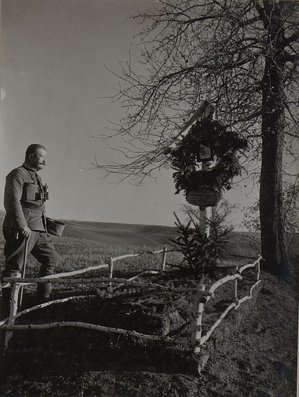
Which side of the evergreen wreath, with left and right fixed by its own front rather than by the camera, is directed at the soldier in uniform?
right

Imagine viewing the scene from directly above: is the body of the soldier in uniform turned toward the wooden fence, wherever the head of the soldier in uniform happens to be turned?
yes

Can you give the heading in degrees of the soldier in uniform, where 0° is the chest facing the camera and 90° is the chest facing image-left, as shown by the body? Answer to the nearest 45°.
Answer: approximately 315°

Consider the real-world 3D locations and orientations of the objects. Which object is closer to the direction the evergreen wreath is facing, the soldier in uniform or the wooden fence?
the wooden fence

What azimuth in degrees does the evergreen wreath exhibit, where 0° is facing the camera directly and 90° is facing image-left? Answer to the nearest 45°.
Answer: approximately 0°

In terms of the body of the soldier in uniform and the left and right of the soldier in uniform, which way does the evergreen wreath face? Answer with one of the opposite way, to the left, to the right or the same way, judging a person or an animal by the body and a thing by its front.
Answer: to the right
